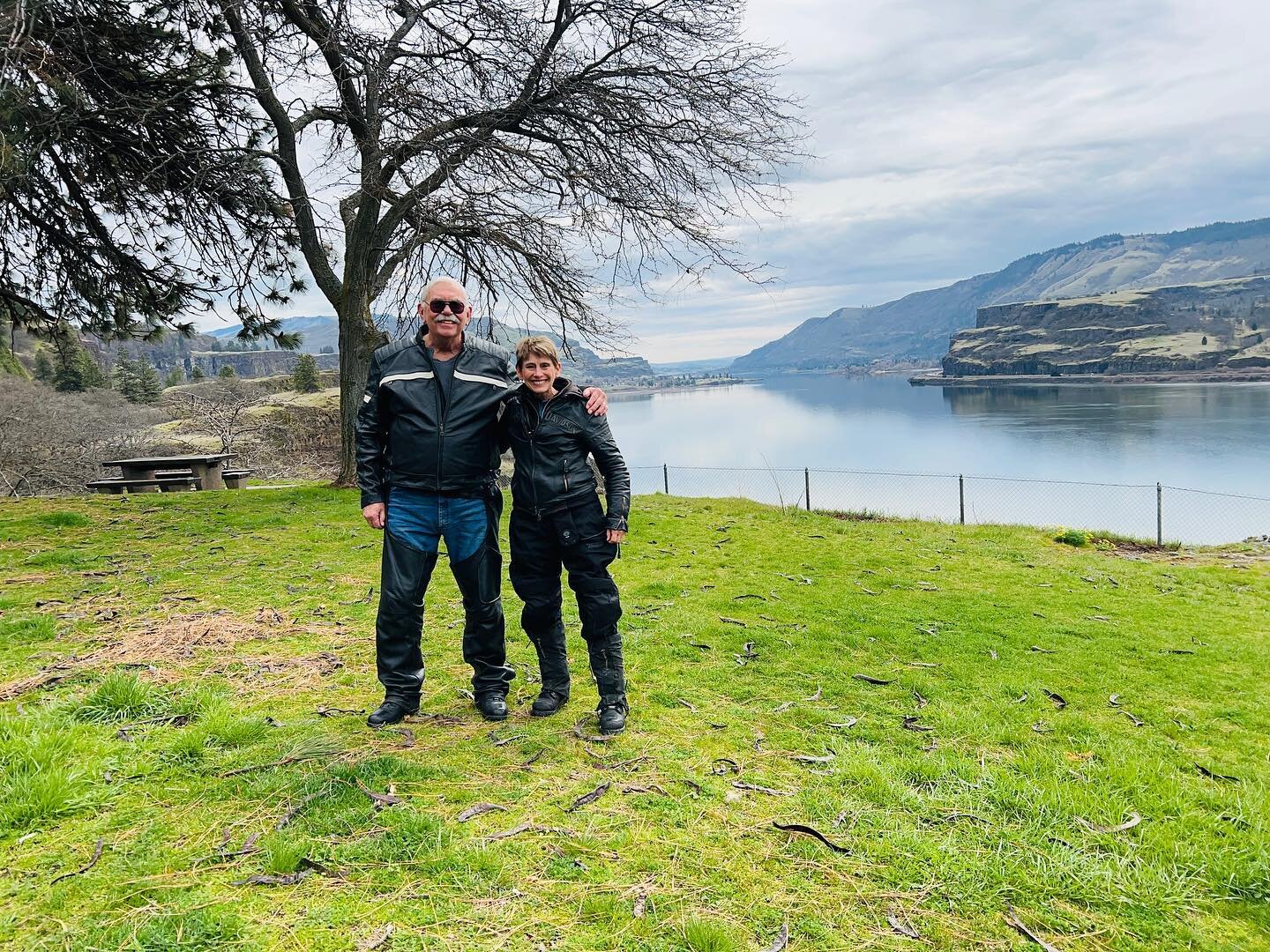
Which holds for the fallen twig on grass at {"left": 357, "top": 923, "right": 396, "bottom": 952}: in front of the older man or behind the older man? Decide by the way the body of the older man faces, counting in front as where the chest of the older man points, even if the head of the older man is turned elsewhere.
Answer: in front

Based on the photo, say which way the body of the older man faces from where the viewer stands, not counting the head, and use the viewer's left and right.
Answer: facing the viewer

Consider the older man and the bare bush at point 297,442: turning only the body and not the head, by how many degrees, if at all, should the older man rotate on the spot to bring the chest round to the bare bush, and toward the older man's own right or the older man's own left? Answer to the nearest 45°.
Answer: approximately 180°

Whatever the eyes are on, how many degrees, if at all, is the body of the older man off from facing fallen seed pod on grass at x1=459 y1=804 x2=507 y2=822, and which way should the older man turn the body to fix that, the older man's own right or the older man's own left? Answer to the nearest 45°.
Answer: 0° — they already face it

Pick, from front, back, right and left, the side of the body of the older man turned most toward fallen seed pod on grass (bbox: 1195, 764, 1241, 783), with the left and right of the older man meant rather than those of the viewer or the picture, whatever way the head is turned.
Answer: left

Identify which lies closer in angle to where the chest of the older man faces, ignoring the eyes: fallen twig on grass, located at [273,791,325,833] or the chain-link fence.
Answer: the fallen twig on grass

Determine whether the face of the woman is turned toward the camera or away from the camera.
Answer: toward the camera

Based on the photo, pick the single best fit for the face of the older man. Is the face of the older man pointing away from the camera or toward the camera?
toward the camera

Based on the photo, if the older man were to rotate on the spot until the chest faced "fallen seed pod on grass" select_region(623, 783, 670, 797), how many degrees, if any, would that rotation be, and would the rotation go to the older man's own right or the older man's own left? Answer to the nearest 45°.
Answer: approximately 45° to the older man's own left

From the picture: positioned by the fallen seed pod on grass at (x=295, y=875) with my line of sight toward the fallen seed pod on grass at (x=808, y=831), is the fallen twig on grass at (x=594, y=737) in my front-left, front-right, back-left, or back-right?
front-left

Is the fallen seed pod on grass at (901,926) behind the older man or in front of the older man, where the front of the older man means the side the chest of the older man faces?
in front

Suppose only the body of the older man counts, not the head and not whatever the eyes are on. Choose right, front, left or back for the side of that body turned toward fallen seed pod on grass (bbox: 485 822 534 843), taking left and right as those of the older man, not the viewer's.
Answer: front

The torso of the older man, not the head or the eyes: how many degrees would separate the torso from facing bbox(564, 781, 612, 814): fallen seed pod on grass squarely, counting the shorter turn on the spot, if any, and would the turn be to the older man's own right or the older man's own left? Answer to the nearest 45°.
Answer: approximately 45° to the older man's own left

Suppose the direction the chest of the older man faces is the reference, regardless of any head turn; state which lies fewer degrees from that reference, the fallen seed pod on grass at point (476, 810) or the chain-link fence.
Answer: the fallen seed pod on grass
